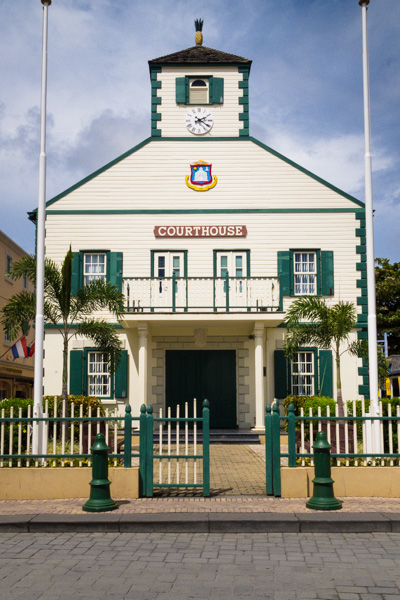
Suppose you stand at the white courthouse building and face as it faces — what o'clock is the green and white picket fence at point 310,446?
The green and white picket fence is roughly at 12 o'clock from the white courthouse building.

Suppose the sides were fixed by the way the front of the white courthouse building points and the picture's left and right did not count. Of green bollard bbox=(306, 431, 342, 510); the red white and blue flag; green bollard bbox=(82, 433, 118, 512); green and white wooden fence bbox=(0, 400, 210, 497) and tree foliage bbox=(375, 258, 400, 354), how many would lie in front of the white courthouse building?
3

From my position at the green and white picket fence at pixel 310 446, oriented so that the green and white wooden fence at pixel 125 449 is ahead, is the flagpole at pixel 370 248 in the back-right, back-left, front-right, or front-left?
back-right

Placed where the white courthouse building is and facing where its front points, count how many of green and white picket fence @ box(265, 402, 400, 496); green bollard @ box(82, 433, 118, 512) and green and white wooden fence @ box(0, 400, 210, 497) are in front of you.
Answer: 3

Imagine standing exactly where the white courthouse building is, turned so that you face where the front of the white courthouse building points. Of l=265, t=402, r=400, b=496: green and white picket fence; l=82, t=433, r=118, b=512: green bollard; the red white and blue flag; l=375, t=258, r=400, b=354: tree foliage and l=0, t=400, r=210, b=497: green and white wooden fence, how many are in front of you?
3

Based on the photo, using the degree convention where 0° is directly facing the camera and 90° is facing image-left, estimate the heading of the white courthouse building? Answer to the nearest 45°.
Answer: approximately 0°

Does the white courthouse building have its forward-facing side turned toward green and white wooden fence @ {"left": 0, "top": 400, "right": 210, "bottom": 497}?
yes

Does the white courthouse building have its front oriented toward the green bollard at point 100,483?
yes

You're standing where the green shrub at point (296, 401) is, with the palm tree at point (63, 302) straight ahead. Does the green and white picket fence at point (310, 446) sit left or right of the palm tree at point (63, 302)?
left

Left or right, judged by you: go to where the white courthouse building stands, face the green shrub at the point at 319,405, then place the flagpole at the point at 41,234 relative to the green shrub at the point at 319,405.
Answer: right

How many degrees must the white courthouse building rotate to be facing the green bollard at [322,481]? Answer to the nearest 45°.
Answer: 0° — it already faces it
